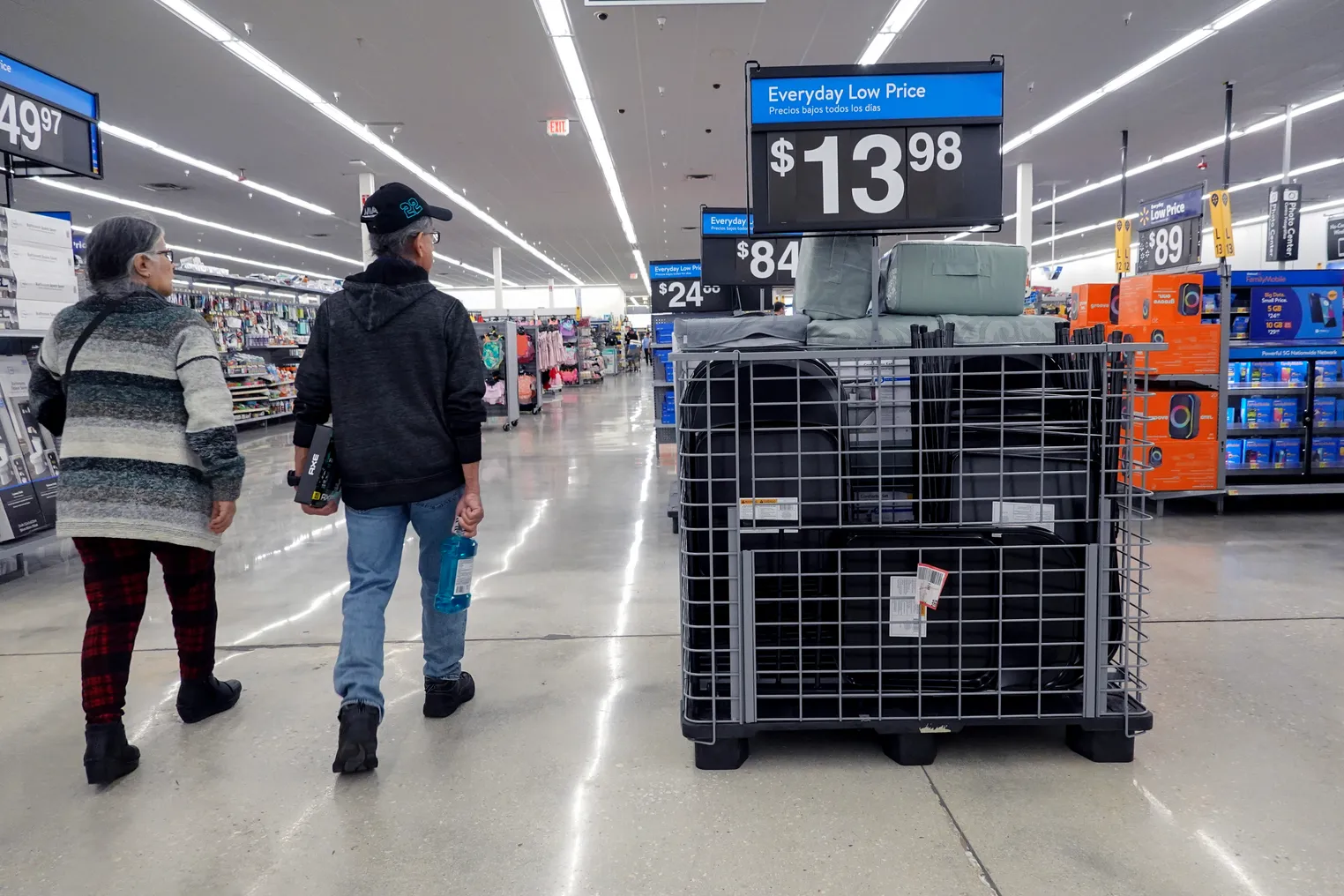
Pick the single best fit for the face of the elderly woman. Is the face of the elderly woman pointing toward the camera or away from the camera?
away from the camera

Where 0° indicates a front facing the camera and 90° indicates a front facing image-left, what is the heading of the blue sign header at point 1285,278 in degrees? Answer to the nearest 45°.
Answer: approximately 0°

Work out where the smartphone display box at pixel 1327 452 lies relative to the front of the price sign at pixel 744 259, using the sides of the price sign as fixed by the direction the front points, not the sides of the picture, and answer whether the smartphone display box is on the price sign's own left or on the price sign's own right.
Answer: on the price sign's own left

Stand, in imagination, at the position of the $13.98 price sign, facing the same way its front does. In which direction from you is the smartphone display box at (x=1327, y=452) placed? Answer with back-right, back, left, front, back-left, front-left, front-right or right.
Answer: back-left

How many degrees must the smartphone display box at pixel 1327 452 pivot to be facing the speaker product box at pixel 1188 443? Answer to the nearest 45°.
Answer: approximately 45° to its right

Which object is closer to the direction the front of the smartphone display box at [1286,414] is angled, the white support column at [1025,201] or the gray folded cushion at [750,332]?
the gray folded cushion

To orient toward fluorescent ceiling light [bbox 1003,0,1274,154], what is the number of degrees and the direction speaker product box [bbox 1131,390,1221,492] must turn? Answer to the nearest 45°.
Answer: approximately 180°

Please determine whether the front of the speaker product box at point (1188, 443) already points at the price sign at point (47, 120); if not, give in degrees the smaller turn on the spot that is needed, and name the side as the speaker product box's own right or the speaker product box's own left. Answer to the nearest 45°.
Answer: approximately 45° to the speaker product box's own right

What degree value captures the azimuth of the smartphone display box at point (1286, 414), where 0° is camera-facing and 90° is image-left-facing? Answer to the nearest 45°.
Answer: approximately 0°

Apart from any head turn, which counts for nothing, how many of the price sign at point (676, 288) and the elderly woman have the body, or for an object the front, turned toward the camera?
1

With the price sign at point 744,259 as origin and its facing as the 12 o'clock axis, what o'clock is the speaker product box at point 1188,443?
The speaker product box is roughly at 9 o'clock from the price sign.

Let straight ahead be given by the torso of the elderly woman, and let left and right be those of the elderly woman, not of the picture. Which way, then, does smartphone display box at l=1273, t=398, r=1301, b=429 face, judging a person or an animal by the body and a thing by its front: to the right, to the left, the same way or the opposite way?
the opposite way
